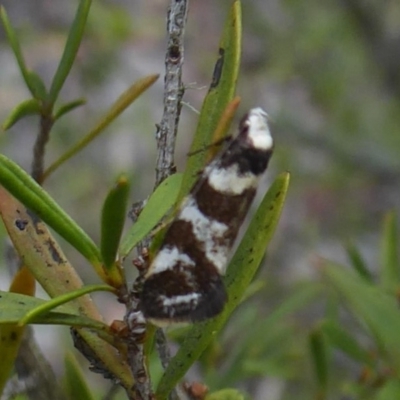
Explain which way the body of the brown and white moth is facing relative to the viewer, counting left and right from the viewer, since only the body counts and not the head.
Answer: facing away from the viewer and to the right of the viewer
